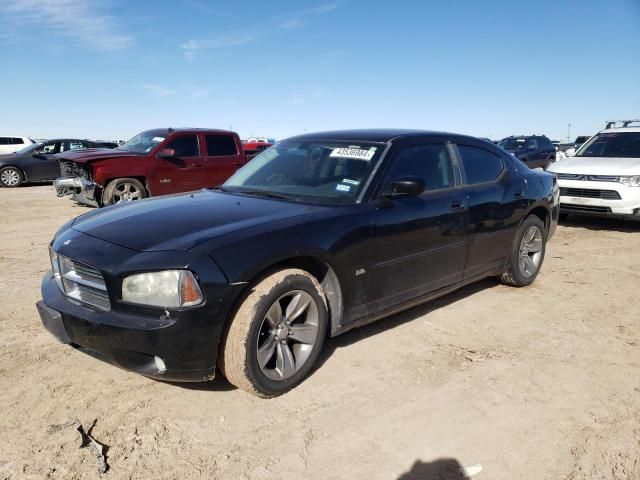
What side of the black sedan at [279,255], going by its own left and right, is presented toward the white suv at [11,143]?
right

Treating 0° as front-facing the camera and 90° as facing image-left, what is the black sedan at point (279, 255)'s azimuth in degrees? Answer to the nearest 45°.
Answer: approximately 45°

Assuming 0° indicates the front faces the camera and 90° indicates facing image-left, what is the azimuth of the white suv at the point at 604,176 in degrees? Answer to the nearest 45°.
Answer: approximately 45°

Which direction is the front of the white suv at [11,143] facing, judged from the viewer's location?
facing to the left of the viewer

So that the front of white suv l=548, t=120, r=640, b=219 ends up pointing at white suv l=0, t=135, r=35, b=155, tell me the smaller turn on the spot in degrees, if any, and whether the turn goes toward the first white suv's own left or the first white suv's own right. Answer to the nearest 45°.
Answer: approximately 45° to the first white suv's own right

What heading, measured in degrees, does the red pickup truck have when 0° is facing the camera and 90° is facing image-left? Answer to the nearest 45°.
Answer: approximately 45°

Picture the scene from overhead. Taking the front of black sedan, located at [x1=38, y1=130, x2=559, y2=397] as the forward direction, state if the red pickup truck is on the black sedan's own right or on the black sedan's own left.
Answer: on the black sedan's own right

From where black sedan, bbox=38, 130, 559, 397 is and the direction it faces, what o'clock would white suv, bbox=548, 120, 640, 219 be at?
The white suv is roughly at 6 o'clock from the black sedan.
